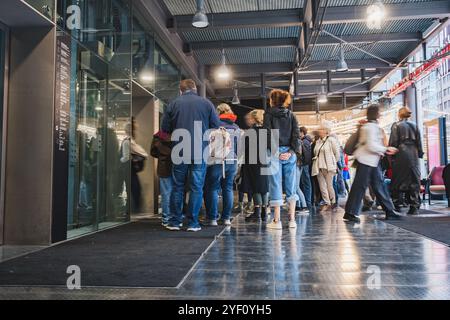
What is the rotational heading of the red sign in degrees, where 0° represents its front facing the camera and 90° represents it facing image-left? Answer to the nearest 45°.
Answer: approximately 90°

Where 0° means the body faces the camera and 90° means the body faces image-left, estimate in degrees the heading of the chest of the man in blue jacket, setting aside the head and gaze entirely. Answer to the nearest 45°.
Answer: approximately 180°

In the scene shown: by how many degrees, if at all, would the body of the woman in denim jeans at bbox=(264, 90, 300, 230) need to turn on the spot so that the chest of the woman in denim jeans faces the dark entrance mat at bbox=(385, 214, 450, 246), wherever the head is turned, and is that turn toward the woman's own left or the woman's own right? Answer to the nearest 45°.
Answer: approximately 90° to the woman's own right

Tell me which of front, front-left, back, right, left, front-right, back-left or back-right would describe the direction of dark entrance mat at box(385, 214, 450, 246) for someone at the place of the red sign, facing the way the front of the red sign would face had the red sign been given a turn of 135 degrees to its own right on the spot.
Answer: back-right

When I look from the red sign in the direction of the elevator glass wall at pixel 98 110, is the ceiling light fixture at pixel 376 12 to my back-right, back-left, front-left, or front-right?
front-left

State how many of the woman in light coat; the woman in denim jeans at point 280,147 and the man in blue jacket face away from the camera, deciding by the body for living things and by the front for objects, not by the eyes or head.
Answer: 2

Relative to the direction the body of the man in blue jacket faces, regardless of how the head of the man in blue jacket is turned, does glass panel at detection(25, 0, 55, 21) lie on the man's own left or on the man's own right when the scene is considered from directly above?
on the man's own left

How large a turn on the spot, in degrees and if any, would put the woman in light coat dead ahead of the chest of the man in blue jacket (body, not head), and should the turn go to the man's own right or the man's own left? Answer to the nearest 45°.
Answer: approximately 45° to the man's own right

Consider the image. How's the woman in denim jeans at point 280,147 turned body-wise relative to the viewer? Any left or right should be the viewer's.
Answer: facing away from the viewer

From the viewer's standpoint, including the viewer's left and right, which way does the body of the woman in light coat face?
facing the viewer and to the left of the viewer

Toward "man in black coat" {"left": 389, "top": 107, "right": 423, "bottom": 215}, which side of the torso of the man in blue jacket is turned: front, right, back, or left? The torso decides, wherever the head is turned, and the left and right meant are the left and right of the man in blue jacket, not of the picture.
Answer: right

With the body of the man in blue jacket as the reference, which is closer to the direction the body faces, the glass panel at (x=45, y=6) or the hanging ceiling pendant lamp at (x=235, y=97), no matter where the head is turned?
the hanging ceiling pendant lamp

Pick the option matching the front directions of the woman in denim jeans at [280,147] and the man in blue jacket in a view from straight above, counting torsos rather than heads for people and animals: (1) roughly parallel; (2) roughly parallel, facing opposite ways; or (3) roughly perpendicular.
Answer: roughly parallel
